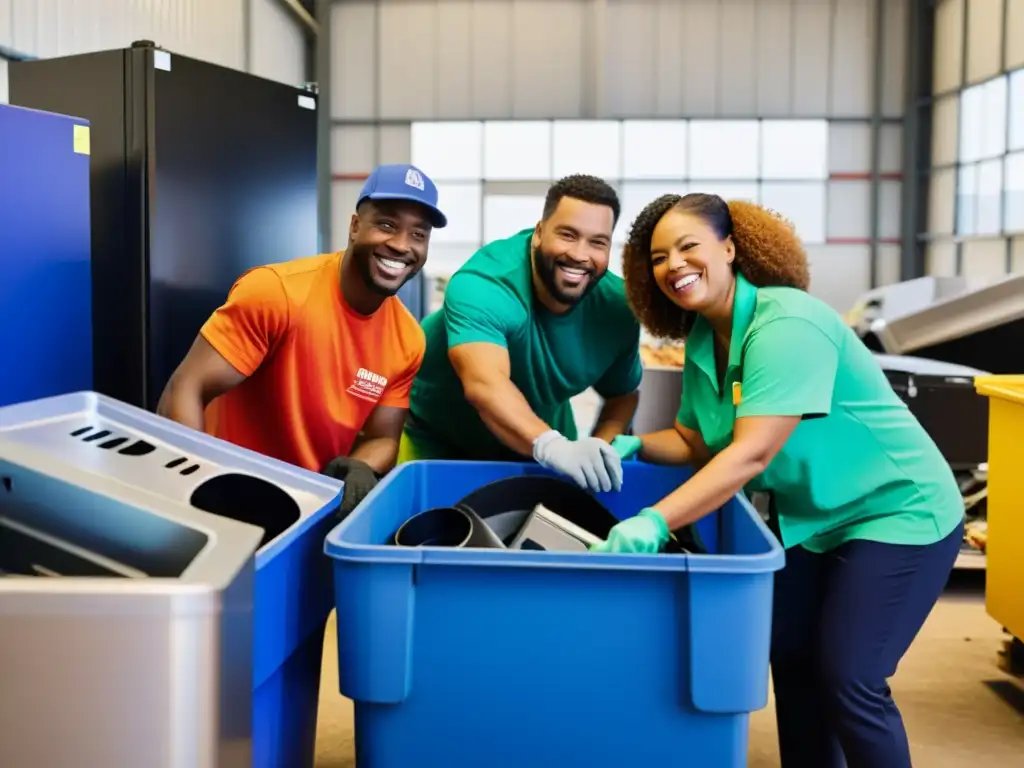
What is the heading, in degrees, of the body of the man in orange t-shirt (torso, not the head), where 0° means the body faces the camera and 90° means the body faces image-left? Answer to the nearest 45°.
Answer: approximately 315°

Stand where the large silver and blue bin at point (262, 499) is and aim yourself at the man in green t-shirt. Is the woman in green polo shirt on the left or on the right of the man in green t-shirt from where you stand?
right

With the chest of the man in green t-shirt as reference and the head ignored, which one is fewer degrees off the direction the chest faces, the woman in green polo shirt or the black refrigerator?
the woman in green polo shirt

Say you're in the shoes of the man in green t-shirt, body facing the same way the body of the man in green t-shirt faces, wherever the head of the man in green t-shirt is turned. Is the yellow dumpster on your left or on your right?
on your left

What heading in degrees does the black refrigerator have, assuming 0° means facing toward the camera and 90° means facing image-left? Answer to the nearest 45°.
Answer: approximately 315°
